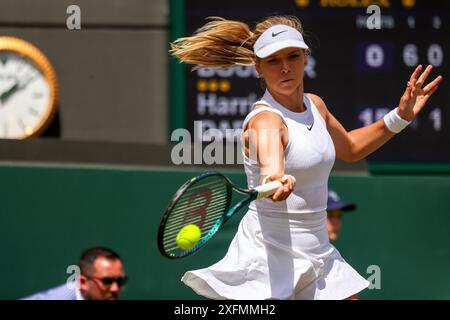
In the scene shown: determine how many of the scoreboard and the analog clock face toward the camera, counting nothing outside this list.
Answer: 2

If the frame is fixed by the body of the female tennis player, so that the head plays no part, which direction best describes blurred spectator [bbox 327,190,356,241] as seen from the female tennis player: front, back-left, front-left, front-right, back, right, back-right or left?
back-left

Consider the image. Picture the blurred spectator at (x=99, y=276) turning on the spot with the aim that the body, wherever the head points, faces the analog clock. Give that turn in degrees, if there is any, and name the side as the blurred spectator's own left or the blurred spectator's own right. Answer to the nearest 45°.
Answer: approximately 135° to the blurred spectator's own left

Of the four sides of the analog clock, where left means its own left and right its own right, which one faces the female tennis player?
front

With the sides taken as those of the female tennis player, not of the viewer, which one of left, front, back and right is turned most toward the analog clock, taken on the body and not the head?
back

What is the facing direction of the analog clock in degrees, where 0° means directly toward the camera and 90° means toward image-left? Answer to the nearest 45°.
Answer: approximately 0°

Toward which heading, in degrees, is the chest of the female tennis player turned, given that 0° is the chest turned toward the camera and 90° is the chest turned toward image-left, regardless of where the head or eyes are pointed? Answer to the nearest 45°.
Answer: approximately 315°

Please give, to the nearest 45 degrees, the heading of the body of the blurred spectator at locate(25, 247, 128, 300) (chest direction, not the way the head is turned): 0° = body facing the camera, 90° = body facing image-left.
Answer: approximately 315°

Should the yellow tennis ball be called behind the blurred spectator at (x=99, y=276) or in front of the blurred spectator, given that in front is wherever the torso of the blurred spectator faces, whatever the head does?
in front

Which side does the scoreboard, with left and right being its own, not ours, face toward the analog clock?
right
